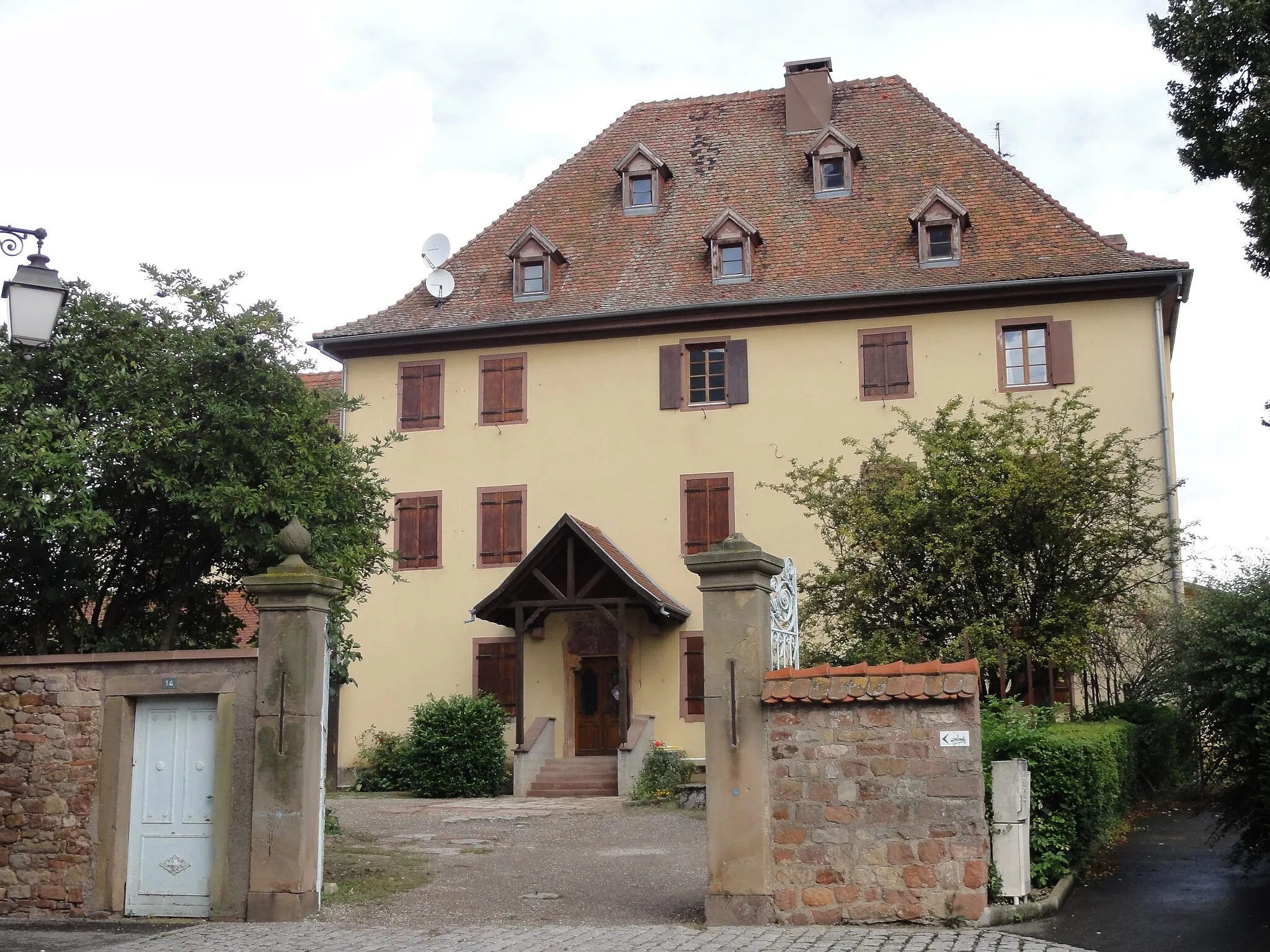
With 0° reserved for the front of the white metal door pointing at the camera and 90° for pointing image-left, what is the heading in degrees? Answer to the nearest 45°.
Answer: approximately 0°

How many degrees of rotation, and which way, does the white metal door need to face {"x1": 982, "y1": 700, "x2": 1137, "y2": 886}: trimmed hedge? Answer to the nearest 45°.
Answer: approximately 90° to its left

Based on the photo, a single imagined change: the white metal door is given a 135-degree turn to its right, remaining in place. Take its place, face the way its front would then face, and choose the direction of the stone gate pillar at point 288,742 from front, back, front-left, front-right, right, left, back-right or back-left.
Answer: back

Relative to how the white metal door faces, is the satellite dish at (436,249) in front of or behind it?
behind

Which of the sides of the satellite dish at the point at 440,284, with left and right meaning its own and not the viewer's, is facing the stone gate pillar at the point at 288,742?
front

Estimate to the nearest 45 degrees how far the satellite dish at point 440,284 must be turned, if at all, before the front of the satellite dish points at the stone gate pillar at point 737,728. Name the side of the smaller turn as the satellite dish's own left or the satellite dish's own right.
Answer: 0° — it already faces it

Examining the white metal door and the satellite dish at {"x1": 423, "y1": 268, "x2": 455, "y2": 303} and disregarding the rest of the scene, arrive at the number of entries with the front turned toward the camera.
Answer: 2
